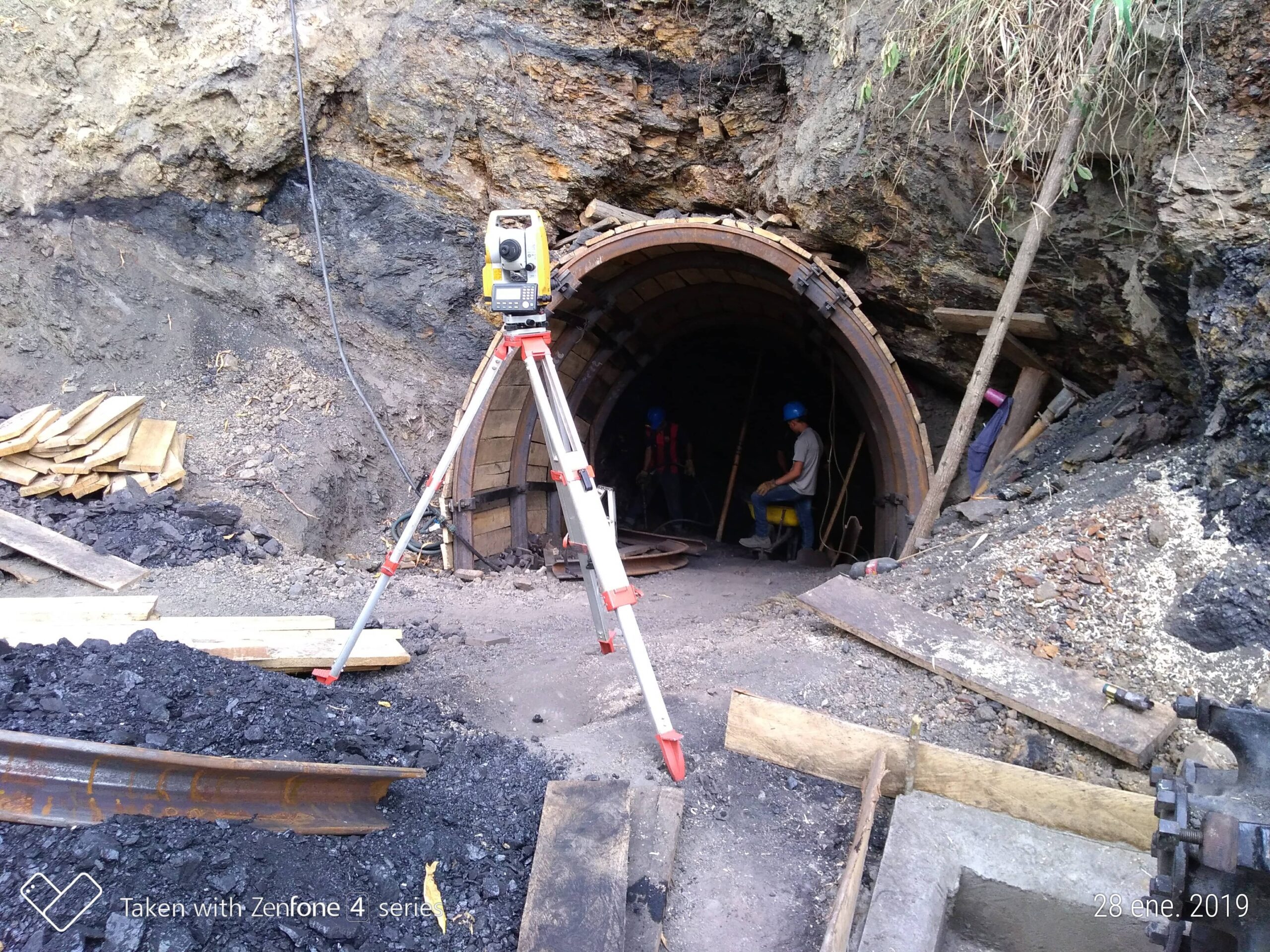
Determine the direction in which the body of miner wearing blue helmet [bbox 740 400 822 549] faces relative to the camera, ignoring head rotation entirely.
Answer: to the viewer's left

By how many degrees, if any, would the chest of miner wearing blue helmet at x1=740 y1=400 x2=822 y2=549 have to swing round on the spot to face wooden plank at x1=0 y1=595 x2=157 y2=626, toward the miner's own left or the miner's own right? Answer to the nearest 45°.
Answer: approximately 45° to the miner's own left

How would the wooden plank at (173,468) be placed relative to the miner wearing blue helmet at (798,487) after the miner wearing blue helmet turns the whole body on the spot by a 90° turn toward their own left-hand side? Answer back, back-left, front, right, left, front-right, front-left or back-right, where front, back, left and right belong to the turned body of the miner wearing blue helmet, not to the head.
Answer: front-right

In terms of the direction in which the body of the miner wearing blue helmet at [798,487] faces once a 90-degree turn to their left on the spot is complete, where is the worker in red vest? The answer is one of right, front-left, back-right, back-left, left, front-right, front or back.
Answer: back-right

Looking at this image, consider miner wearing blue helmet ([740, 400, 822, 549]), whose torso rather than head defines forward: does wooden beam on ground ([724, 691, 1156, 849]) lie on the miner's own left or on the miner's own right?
on the miner's own left

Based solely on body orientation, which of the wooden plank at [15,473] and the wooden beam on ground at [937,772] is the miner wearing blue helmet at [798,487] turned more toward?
the wooden plank

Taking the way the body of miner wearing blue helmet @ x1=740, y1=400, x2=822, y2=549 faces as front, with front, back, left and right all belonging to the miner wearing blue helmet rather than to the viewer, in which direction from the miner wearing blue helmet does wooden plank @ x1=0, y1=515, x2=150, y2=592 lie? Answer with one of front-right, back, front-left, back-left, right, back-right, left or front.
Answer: front-left

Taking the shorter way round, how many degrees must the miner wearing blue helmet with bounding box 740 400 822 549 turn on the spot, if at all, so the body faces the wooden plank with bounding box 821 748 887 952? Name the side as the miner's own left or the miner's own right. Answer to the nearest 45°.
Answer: approximately 90° to the miner's own left

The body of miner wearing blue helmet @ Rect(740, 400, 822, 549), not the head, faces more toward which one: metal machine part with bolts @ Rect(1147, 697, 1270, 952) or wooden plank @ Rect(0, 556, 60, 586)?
the wooden plank

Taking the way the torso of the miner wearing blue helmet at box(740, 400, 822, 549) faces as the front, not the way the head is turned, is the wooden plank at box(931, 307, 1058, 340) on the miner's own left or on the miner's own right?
on the miner's own left

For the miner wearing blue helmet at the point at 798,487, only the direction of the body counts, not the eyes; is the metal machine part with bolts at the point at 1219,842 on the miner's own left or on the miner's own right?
on the miner's own left
